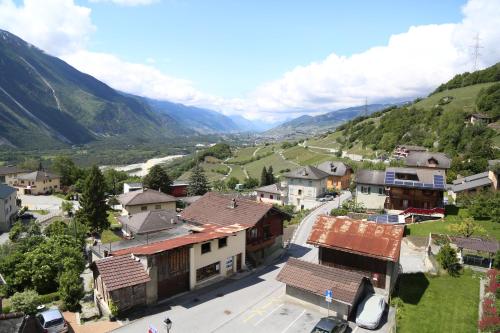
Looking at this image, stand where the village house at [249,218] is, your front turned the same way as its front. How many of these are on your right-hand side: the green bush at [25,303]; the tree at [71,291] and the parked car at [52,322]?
3

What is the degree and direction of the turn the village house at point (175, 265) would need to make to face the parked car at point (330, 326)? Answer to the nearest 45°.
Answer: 0° — it already faces it

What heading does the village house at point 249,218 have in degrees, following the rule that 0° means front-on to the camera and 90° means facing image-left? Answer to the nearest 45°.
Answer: approximately 315°

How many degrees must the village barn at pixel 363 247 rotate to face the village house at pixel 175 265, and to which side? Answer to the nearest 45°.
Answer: approximately 90° to its right

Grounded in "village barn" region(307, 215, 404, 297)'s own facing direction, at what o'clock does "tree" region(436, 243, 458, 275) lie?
The tree is roughly at 8 o'clock from the village barn.

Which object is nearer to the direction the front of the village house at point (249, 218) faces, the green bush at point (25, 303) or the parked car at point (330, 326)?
the parked car

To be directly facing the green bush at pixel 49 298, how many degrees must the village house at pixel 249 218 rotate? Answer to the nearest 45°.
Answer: approximately 90° to its right

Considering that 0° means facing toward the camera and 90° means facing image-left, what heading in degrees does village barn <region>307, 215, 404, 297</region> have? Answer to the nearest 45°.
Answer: approximately 0°

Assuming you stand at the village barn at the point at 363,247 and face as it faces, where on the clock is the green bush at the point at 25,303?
The green bush is roughly at 2 o'clock from the village barn.
